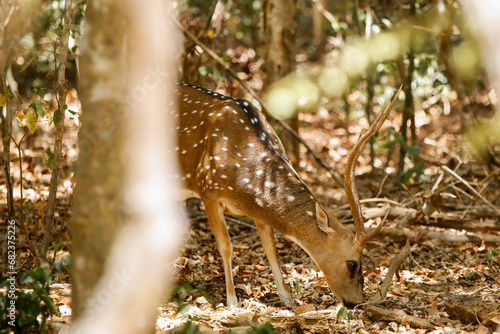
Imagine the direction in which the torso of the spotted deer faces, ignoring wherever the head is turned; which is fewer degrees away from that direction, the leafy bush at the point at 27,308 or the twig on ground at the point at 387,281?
the twig on ground

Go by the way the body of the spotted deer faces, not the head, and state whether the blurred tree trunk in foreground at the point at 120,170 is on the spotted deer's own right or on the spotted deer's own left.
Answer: on the spotted deer's own right

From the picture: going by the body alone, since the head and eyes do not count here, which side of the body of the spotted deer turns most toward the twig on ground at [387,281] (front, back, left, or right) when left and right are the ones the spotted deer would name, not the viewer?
front

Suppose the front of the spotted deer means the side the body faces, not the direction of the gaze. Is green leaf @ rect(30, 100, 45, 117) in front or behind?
behind

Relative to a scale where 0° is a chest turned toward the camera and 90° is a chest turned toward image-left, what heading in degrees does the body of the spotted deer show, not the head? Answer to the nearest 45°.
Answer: approximately 270°
